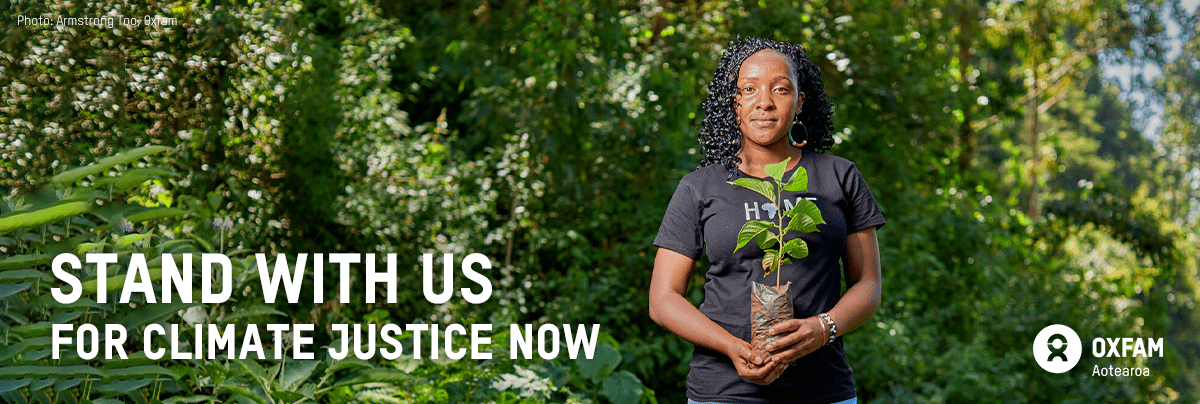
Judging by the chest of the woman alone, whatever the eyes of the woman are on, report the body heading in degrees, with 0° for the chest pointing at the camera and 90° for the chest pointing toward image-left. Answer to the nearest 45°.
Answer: approximately 0°
